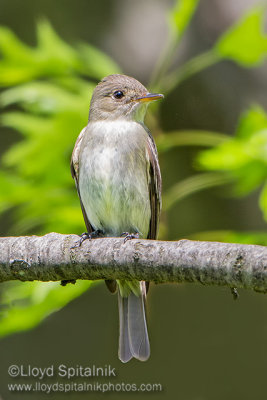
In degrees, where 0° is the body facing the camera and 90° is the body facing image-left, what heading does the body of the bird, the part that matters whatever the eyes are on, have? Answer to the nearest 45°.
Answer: approximately 0°

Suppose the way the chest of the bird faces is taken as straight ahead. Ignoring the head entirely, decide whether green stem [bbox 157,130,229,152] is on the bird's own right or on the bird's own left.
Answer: on the bird's own left
